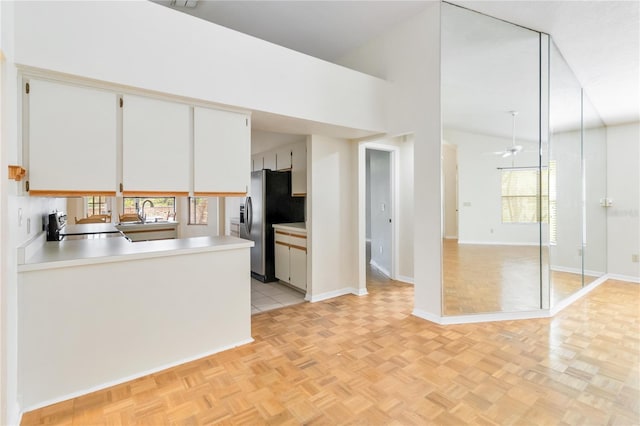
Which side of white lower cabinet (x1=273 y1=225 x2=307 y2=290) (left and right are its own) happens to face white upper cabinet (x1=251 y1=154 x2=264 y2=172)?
right

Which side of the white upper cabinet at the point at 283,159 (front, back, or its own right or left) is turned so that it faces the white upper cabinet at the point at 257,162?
right

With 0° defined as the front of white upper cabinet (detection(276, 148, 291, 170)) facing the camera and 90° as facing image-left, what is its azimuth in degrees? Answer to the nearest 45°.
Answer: approximately 45°

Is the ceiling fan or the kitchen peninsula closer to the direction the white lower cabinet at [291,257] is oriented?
the kitchen peninsula

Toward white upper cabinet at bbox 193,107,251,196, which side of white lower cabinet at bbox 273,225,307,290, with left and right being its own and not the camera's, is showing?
front

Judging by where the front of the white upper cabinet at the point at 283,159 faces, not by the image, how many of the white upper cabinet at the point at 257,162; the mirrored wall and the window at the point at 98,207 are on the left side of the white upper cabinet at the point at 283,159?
1

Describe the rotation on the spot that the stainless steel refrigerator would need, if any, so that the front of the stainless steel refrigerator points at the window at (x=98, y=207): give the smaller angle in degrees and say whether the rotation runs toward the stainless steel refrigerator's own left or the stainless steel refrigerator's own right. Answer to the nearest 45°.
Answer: approximately 90° to the stainless steel refrigerator's own right

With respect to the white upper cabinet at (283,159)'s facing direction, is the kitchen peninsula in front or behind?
in front

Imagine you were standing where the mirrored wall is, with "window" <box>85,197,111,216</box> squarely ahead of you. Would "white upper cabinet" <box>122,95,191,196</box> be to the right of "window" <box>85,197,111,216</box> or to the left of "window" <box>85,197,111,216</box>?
left
